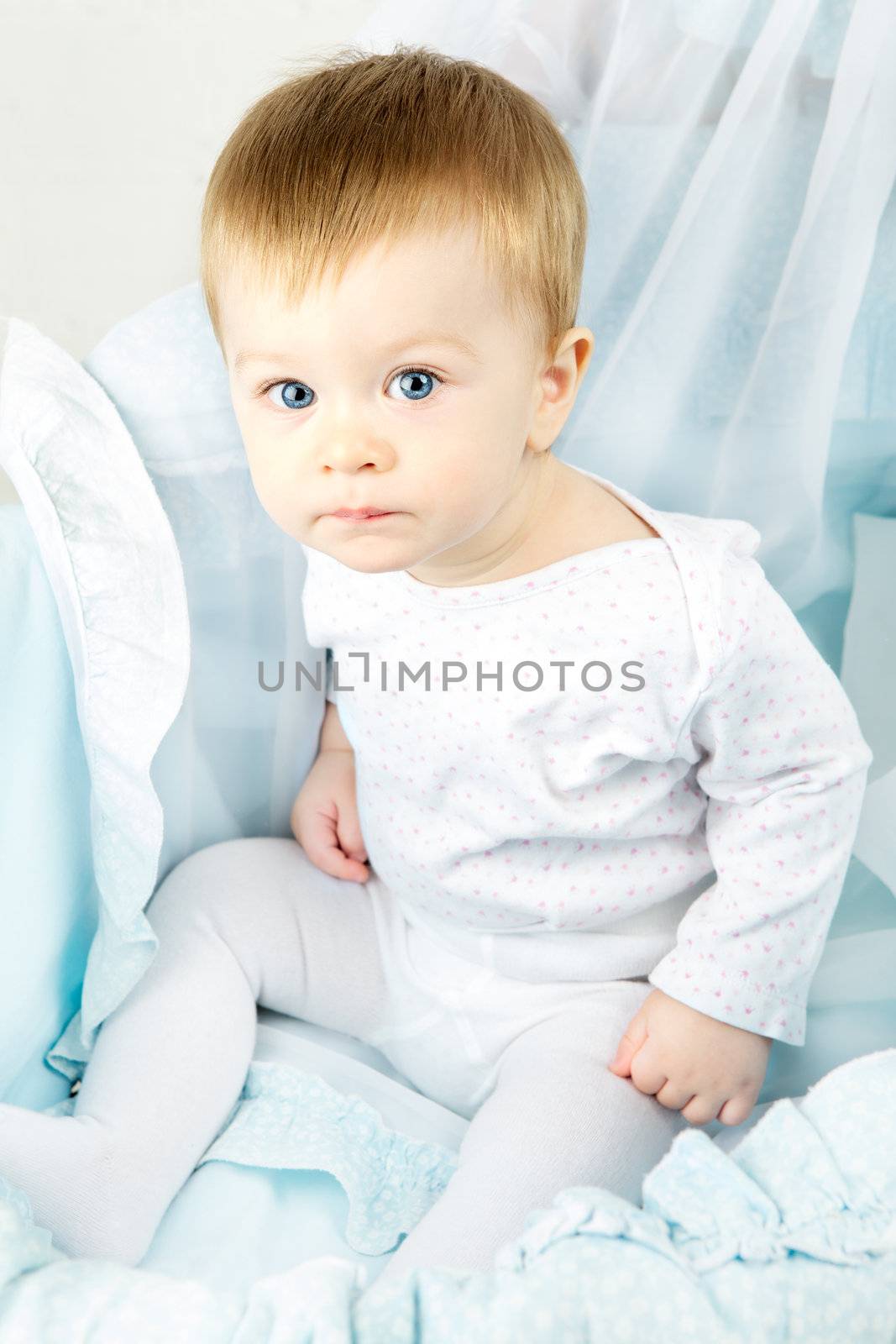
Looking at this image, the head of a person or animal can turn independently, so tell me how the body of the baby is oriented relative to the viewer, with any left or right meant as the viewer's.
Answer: facing the viewer and to the left of the viewer

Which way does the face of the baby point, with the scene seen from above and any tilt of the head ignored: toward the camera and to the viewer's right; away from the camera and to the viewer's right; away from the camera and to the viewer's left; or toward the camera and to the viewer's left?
toward the camera and to the viewer's left
